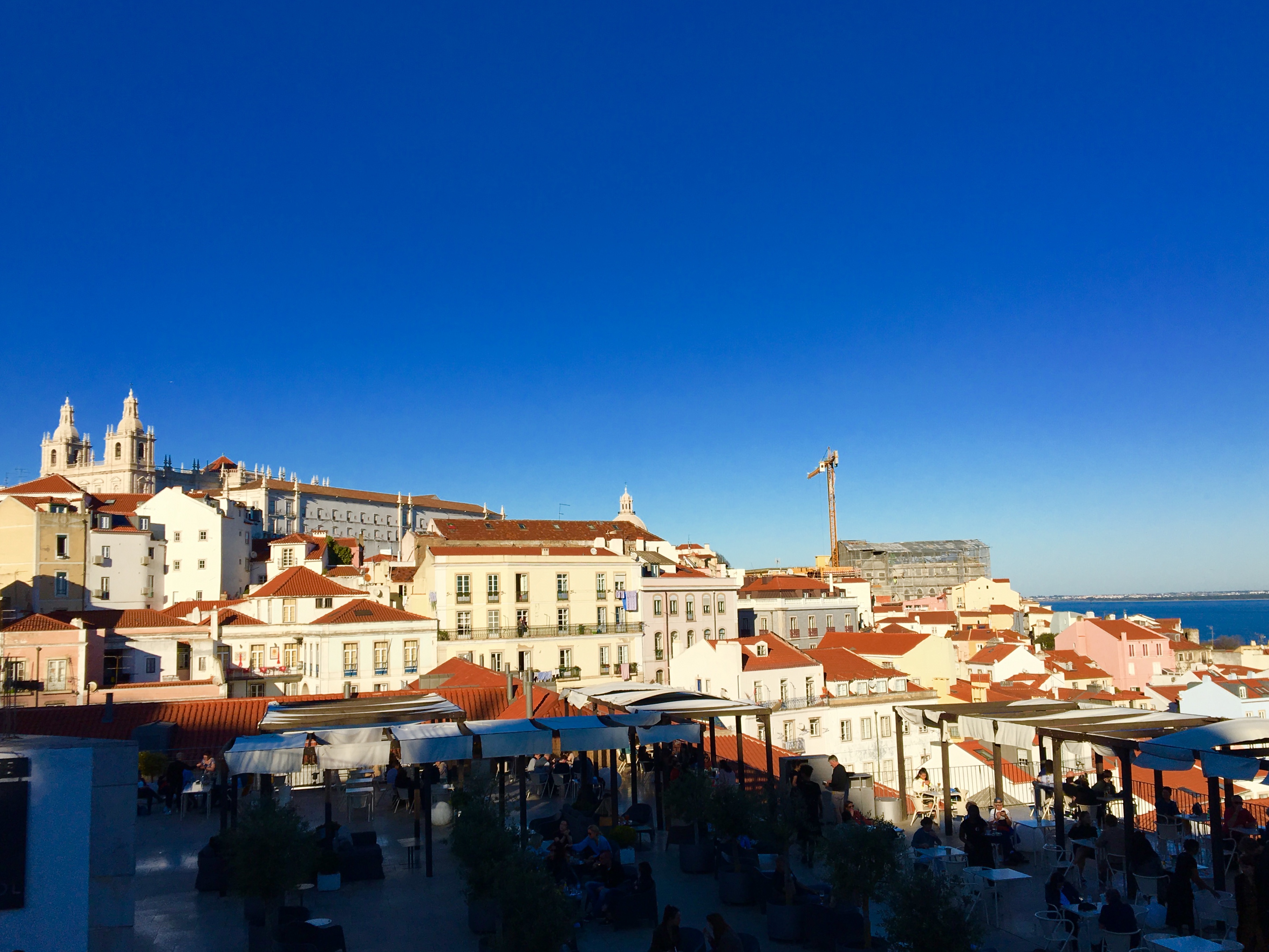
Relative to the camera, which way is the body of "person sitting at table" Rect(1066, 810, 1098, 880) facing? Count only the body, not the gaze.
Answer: toward the camera

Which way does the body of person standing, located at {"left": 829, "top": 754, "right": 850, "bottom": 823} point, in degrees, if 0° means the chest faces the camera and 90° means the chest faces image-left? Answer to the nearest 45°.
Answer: approximately 90°

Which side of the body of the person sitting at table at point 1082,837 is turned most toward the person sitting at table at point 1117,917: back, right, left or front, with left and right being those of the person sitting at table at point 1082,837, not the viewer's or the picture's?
front

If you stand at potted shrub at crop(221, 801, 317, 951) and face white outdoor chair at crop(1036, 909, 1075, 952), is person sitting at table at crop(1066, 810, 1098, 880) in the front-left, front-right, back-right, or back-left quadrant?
front-left

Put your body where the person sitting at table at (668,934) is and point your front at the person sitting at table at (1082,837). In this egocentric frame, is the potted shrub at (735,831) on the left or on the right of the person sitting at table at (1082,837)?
left

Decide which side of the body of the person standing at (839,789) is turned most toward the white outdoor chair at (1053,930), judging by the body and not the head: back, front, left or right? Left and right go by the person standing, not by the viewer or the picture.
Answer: left

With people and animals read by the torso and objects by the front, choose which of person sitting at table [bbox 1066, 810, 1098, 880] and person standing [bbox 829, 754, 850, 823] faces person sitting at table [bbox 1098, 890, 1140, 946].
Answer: person sitting at table [bbox 1066, 810, 1098, 880]

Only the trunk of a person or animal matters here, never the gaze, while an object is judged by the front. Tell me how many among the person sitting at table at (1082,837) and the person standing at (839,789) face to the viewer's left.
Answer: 1

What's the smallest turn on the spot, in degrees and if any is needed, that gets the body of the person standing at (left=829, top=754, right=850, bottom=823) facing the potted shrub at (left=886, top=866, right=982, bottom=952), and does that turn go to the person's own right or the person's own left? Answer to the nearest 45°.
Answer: approximately 90° to the person's own left

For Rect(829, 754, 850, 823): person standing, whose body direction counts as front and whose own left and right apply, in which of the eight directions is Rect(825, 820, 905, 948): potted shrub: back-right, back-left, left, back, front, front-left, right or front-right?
left

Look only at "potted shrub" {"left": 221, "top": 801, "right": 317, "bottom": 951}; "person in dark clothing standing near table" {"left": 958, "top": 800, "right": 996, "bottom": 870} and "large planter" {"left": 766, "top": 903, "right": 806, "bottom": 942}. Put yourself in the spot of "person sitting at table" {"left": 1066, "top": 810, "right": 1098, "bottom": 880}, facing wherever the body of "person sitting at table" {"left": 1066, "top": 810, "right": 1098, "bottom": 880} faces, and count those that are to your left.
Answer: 0
